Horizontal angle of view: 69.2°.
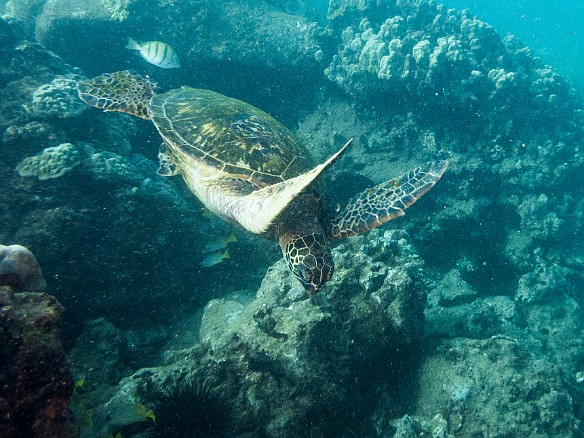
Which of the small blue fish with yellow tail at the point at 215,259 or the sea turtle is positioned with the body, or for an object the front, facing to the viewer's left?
the small blue fish with yellow tail

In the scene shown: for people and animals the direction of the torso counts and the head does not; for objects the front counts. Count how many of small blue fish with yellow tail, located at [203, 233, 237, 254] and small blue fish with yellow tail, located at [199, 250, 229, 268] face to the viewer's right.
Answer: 0

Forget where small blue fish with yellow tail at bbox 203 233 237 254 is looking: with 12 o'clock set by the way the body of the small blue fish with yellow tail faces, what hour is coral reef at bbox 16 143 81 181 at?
The coral reef is roughly at 12 o'clock from the small blue fish with yellow tail.

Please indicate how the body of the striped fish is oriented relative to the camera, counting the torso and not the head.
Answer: to the viewer's right

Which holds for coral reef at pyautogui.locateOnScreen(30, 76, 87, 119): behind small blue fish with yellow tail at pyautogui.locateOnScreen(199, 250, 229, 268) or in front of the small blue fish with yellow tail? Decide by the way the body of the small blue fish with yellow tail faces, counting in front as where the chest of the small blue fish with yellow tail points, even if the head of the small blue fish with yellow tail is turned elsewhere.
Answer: in front

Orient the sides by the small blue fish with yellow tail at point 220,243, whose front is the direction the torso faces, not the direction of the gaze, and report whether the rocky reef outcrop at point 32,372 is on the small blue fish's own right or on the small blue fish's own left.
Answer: on the small blue fish's own left

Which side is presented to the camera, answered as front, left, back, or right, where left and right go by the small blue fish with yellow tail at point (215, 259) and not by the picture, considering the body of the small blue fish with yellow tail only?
left

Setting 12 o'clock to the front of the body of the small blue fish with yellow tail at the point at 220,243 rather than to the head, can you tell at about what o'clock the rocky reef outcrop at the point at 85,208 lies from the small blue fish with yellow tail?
The rocky reef outcrop is roughly at 12 o'clock from the small blue fish with yellow tail.

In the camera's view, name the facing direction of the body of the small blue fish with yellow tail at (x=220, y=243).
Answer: to the viewer's left

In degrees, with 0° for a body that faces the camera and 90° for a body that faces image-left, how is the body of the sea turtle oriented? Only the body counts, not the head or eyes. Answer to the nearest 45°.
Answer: approximately 315°

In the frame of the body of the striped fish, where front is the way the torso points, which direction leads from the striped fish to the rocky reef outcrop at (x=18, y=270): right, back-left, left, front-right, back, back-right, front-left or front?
right
